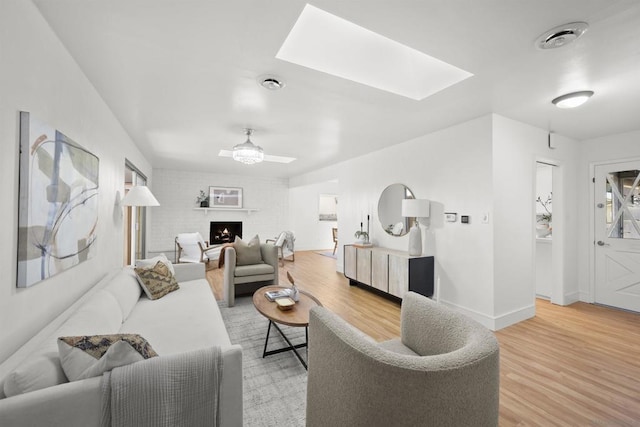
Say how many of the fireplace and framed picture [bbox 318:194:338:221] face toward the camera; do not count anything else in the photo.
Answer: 2

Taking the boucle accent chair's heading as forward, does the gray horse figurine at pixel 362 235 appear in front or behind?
in front

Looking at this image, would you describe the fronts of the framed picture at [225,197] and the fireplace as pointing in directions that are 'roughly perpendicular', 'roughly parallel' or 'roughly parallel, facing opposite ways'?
roughly parallel

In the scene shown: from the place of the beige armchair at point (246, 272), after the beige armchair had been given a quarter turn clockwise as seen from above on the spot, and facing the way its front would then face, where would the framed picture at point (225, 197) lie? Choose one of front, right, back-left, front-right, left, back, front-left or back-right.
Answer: back-right

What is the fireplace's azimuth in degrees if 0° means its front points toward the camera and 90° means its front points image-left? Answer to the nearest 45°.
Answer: approximately 0°

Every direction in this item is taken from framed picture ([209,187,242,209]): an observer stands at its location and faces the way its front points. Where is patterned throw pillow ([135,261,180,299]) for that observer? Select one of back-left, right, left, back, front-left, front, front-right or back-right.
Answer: front

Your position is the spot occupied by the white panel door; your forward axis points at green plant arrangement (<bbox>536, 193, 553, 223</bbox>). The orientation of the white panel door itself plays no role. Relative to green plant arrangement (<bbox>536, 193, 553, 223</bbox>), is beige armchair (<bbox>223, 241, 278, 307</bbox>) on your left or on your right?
left

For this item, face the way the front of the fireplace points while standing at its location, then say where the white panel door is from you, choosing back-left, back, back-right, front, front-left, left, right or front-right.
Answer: front-left

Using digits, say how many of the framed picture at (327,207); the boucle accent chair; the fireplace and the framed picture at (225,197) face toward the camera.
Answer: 3

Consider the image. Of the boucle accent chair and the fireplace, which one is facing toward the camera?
the fireplace

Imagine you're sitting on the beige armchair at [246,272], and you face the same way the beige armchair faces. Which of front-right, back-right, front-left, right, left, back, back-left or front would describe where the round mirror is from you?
front-left

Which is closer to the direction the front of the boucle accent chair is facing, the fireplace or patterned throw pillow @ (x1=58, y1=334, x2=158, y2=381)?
the fireplace

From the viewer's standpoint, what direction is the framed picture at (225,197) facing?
toward the camera

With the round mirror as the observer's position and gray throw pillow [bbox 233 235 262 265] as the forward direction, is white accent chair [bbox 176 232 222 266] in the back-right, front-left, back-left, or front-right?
front-right

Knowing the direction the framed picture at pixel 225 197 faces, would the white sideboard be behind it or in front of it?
in front

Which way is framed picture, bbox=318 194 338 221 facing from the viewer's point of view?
toward the camera

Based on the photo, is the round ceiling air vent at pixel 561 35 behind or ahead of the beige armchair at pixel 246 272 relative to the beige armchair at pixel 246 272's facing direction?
ahead

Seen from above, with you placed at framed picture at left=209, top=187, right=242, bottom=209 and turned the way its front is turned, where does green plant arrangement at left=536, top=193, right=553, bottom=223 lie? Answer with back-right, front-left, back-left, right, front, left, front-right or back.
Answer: front-left

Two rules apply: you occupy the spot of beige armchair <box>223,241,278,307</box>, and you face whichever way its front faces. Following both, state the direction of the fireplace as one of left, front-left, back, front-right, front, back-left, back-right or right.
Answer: back-left

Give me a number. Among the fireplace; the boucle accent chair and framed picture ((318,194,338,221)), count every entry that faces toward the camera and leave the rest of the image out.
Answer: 2

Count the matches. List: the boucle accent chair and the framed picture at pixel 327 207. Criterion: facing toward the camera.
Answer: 1
